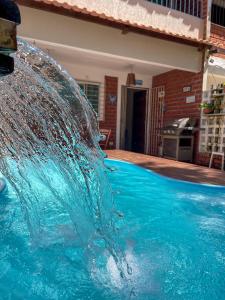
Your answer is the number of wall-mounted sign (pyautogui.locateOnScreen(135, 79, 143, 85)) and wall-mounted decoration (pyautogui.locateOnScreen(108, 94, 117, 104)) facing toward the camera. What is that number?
2

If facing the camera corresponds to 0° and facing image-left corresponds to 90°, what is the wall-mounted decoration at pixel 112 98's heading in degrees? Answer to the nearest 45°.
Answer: approximately 0°

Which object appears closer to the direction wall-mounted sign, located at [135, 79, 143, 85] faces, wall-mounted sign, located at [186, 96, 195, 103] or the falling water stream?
the falling water stream

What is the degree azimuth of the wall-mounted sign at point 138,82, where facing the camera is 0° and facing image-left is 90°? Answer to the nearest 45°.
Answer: approximately 0°

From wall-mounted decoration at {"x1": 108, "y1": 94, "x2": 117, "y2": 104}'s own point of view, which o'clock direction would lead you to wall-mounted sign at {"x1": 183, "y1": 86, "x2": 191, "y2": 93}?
wall-mounted sign at {"x1": 183, "y1": 86, "x2": 191, "y2": 93} is roughly at 10 o'clock from wall-mounted decoration at {"x1": 108, "y1": 94, "x2": 117, "y2": 104}.

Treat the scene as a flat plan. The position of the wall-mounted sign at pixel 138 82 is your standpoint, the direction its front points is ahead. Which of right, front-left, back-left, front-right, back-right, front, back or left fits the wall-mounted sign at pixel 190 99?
front-left

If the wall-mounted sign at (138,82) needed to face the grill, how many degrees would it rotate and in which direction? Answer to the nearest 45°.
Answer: approximately 45° to its left

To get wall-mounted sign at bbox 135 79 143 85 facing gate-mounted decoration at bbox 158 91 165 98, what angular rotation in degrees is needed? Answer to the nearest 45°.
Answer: approximately 90° to its left

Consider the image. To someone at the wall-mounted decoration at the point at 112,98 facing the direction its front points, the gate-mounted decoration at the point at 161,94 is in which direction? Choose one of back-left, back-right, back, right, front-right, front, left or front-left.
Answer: left
